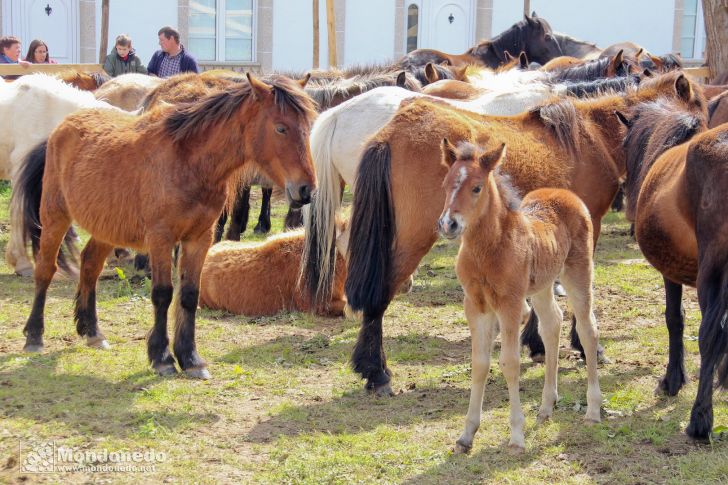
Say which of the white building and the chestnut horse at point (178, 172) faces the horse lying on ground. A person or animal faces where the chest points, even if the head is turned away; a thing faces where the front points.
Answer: the white building

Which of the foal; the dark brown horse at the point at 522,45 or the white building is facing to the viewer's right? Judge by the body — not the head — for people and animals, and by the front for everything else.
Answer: the dark brown horse

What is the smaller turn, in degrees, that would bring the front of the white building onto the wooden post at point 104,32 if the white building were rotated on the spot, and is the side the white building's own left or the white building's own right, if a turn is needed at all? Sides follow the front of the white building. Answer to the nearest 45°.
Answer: approximately 45° to the white building's own right

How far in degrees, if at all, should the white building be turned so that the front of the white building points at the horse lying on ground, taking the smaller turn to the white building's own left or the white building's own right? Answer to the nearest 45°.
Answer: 0° — it already faces it

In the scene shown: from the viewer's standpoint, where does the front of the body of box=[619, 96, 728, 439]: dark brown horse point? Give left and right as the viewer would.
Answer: facing away from the viewer and to the left of the viewer
